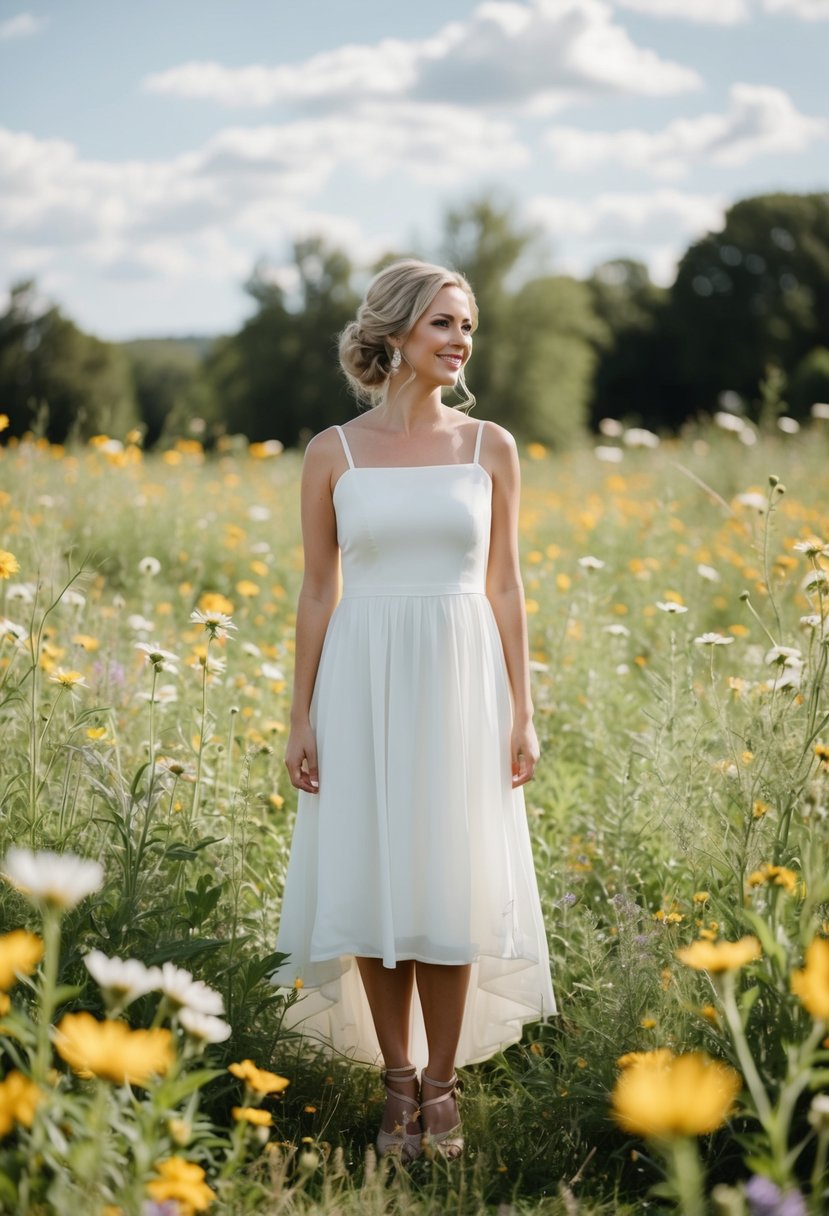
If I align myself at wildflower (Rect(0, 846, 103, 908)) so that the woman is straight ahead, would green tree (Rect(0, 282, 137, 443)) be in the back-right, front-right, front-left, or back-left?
front-left

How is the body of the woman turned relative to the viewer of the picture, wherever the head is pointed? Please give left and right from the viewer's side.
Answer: facing the viewer

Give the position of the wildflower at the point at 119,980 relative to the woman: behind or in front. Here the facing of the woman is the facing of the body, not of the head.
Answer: in front

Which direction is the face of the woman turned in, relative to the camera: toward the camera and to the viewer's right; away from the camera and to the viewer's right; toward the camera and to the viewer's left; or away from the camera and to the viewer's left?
toward the camera and to the viewer's right

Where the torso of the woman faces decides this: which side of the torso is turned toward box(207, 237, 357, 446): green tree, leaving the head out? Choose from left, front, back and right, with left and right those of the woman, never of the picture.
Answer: back

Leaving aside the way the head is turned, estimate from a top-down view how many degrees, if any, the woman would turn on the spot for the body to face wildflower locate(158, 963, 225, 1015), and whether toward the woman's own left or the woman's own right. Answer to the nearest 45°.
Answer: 0° — they already face it

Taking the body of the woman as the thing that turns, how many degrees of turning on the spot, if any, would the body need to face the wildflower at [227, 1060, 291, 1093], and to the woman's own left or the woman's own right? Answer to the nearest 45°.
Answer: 0° — they already face it

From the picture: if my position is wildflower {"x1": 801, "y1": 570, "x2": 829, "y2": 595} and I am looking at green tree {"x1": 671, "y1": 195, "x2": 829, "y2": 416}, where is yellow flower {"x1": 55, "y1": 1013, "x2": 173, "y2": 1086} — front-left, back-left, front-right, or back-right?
back-left
